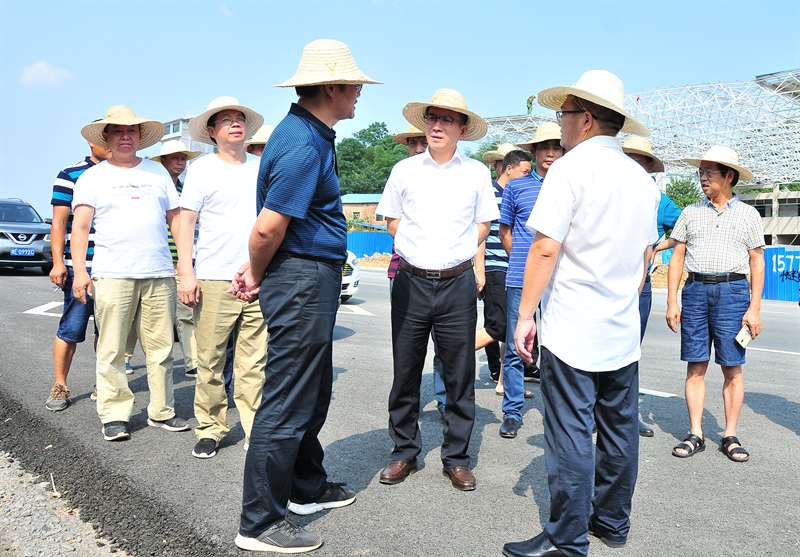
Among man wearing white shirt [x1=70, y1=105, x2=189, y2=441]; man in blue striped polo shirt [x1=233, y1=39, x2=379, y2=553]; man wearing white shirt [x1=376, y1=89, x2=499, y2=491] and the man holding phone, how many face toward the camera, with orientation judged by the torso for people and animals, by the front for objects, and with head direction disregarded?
3

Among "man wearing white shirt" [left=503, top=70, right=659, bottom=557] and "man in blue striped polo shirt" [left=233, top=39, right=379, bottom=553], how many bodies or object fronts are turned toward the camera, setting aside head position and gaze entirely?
0

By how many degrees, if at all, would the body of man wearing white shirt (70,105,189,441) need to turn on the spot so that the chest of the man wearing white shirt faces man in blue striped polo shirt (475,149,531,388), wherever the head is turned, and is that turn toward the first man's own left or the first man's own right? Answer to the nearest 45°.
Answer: approximately 90° to the first man's own left

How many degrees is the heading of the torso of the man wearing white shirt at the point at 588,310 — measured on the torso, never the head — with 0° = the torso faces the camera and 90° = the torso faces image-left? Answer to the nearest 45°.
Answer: approximately 135°

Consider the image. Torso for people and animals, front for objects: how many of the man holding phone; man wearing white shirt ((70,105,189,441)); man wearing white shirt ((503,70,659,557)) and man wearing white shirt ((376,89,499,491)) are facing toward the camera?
3

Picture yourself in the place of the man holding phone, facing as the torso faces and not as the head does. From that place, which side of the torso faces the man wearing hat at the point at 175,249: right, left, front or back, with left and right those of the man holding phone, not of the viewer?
right

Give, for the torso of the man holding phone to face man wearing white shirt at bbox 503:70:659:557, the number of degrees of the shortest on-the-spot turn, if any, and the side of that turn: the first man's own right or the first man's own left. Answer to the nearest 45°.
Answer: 0° — they already face them

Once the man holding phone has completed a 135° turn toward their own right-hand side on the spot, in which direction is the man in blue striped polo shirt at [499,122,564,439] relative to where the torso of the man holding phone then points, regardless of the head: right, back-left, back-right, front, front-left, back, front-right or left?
front-left

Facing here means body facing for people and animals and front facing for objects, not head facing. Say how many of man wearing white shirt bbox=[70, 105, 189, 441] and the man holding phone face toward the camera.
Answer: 2

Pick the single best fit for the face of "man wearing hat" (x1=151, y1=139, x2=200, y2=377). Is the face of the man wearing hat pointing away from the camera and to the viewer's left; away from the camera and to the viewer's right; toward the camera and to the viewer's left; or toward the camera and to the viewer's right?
toward the camera and to the viewer's right

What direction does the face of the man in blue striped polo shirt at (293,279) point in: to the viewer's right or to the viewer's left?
to the viewer's right

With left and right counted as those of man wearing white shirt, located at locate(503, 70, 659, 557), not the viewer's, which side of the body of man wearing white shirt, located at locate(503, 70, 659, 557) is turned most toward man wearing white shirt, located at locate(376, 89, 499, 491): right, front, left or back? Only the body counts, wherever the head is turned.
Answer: front

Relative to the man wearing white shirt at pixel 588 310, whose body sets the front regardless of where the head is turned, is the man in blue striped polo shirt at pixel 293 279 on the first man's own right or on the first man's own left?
on the first man's own left

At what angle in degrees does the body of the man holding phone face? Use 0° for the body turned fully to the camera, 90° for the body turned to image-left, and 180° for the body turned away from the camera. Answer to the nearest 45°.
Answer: approximately 0°

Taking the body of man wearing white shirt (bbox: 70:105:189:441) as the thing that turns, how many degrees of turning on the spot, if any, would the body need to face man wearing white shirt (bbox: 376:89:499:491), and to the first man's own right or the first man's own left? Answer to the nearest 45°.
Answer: approximately 45° to the first man's own left
